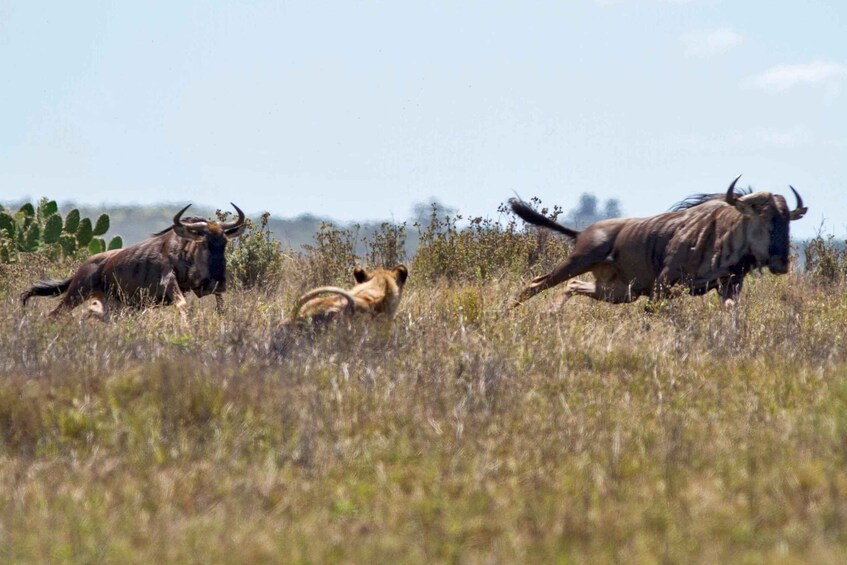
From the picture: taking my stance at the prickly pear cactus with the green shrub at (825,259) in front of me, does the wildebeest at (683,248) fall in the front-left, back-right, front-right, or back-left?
front-right

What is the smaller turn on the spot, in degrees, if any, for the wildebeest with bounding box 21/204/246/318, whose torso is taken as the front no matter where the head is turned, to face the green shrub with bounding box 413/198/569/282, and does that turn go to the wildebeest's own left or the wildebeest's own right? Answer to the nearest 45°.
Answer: approximately 90° to the wildebeest's own left

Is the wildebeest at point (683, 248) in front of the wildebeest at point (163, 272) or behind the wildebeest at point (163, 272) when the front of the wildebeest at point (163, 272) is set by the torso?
in front

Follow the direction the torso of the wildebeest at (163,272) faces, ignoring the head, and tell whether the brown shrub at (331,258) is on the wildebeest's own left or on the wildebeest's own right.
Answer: on the wildebeest's own left

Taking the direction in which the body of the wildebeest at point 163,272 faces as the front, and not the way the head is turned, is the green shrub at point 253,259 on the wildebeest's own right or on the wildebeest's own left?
on the wildebeest's own left

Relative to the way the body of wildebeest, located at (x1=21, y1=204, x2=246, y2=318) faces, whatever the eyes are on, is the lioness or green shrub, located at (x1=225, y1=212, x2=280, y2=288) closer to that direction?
the lioness

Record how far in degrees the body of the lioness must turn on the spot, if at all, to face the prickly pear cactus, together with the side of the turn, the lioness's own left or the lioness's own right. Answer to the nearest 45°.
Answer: approximately 90° to the lioness's own left

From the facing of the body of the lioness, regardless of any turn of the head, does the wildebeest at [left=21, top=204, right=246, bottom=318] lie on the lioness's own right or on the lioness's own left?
on the lioness's own left

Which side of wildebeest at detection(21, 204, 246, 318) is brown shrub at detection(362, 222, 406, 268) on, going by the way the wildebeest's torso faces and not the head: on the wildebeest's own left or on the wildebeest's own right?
on the wildebeest's own left

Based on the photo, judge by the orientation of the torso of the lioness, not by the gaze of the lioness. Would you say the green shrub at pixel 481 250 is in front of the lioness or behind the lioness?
in front

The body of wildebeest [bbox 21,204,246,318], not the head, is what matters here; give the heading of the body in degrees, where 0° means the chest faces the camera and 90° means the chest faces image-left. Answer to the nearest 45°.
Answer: approximately 315°

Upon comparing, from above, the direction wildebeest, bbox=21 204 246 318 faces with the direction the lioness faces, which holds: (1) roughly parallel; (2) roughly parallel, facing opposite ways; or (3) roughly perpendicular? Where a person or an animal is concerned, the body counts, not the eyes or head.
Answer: roughly perpendicular

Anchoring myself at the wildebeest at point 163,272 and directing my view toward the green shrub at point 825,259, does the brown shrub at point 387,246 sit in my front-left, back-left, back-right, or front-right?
front-left

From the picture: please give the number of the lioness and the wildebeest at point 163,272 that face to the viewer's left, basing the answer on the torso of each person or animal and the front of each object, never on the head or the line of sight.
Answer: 0

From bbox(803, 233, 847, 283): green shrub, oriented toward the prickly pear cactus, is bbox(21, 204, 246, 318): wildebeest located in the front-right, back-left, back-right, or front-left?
front-left
